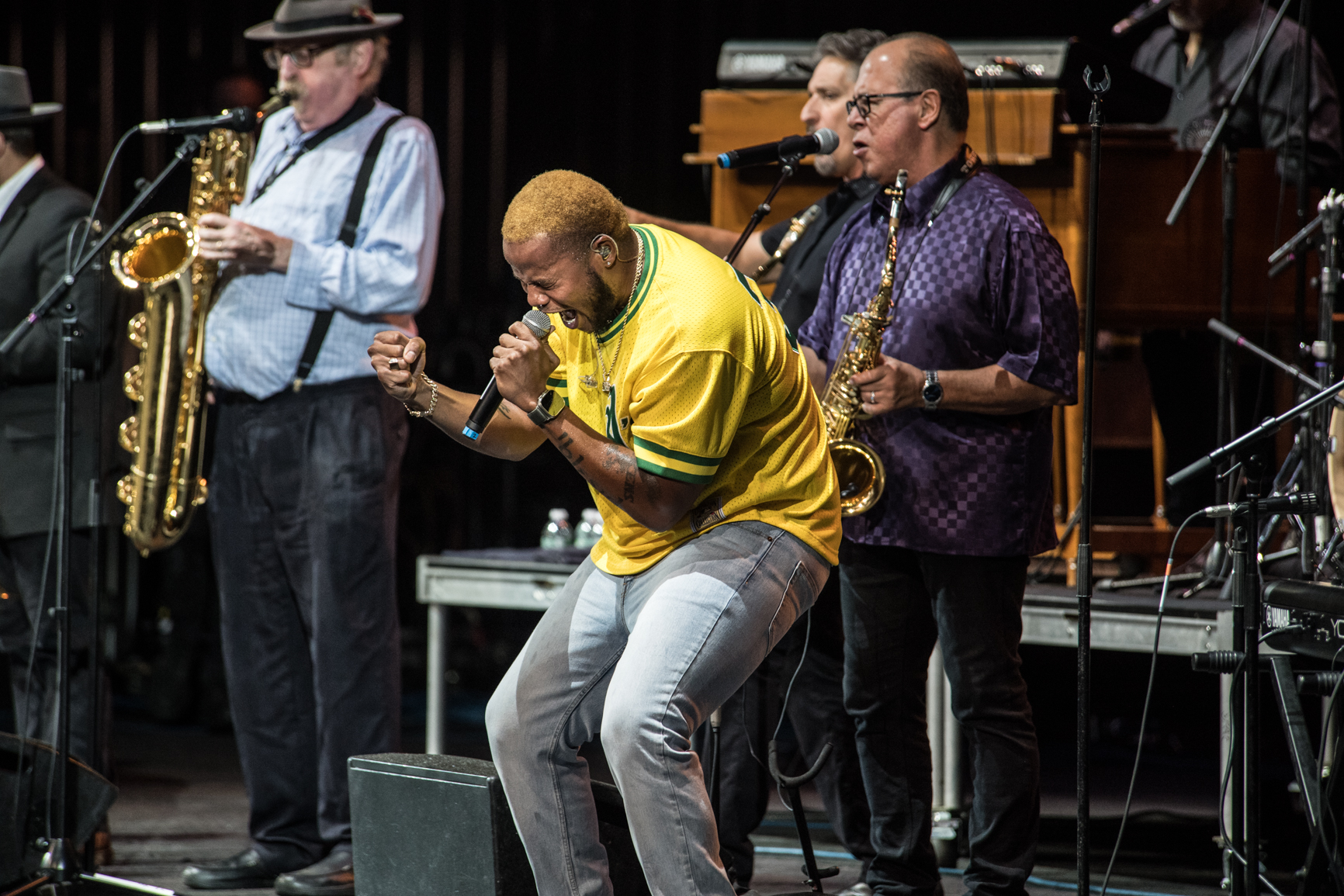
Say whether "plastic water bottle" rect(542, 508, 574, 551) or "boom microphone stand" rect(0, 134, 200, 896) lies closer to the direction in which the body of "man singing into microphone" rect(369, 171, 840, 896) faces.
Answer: the boom microphone stand

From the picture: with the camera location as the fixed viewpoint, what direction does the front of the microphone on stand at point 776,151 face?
facing to the right of the viewer

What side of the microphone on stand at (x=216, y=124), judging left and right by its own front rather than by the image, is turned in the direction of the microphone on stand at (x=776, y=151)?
front

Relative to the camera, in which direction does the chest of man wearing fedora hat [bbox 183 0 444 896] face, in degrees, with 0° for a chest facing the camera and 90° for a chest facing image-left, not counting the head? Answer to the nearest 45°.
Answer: approximately 45°

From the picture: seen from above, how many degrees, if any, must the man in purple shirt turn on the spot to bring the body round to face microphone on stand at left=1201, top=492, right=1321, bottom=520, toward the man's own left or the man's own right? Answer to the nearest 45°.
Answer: approximately 90° to the man's own left

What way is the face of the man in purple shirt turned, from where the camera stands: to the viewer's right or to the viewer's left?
to the viewer's left
